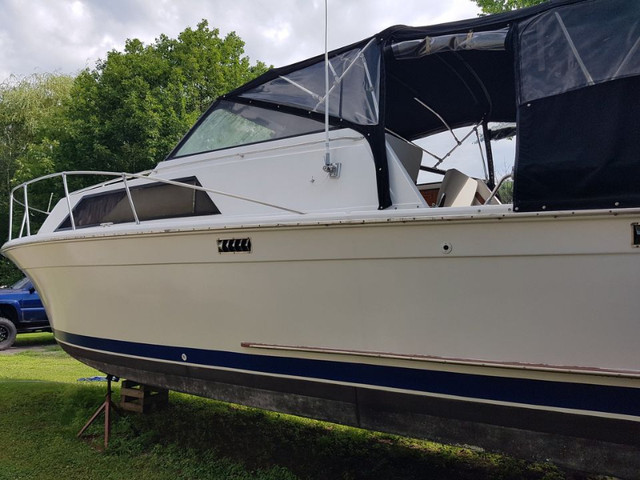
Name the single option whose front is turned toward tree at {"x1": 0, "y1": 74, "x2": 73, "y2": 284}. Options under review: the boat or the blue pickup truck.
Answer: the boat

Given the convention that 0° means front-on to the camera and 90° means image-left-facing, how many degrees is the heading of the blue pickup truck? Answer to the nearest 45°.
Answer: approximately 90°

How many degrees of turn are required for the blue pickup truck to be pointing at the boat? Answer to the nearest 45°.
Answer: approximately 90° to its left

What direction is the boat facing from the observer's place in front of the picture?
facing away from the viewer and to the left of the viewer

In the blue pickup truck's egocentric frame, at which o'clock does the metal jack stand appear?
The metal jack stand is roughly at 9 o'clock from the blue pickup truck.

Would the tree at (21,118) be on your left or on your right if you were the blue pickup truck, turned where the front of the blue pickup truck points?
on your right
